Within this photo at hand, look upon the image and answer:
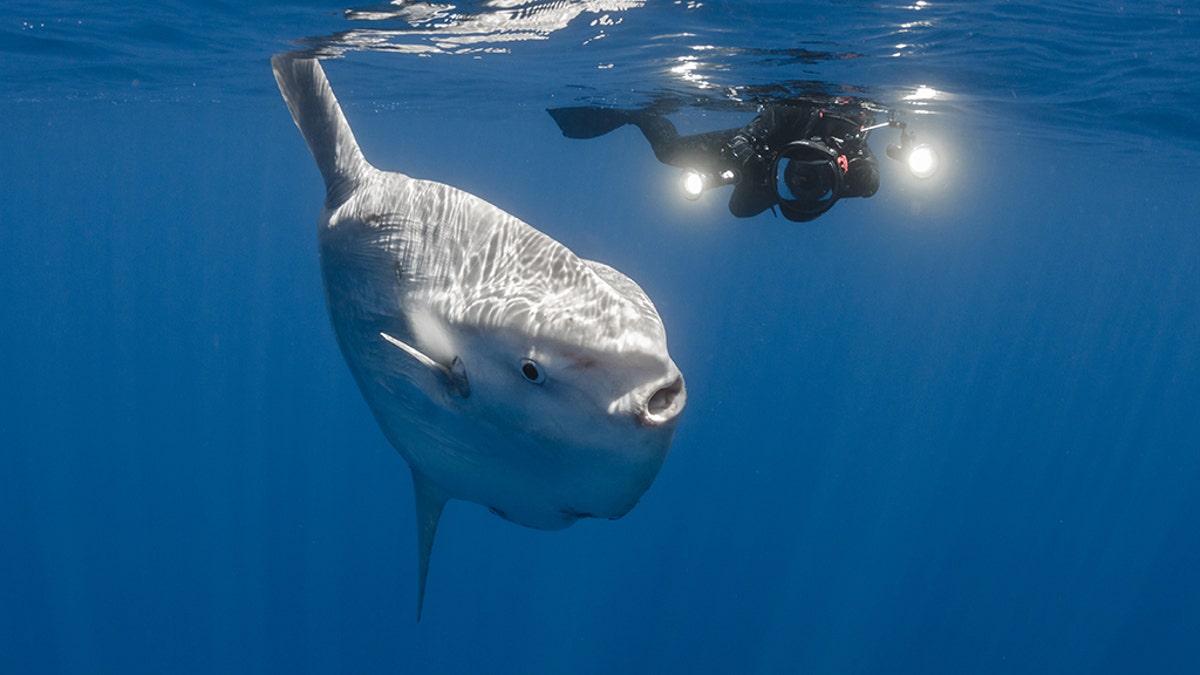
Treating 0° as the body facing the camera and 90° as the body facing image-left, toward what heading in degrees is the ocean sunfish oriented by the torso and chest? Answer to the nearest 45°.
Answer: approximately 315°

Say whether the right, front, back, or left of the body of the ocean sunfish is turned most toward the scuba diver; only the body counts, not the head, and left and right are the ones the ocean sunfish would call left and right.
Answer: left
